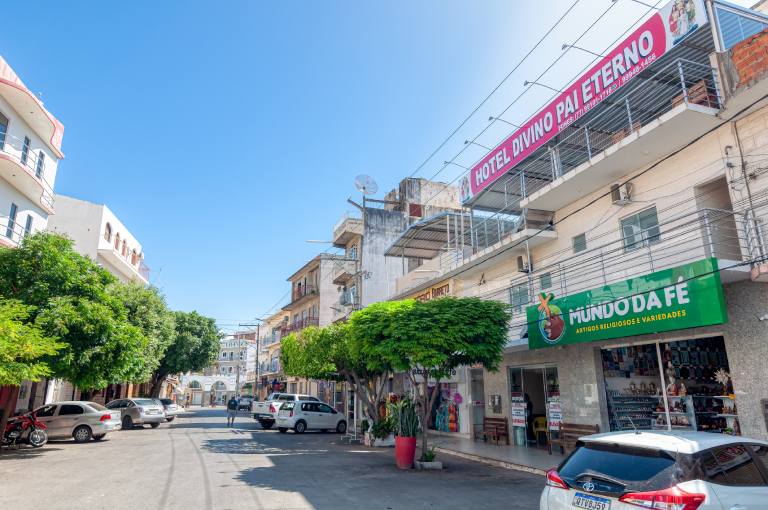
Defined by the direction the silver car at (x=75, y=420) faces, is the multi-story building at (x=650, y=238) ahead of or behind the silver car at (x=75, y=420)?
behind

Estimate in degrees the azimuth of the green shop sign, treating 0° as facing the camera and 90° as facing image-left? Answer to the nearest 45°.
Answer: approximately 45°

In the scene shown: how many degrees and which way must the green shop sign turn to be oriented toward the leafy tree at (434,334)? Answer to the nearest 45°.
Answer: approximately 45° to its right

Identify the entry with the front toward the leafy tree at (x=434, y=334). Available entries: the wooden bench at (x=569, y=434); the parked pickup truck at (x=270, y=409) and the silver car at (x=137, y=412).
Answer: the wooden bench

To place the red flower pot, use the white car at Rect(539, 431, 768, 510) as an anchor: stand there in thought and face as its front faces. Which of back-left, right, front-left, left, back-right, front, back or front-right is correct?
left

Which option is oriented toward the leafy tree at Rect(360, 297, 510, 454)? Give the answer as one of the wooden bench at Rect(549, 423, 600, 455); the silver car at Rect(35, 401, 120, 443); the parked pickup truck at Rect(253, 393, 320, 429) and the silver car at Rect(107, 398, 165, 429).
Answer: the wooden bench

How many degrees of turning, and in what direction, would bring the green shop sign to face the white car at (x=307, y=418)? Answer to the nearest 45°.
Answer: approximately 90° to its right

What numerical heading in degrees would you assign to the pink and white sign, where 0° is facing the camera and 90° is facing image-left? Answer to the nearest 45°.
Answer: approximately 45°

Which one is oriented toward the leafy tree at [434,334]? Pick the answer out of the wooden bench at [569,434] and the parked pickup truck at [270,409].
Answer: the wooden bench

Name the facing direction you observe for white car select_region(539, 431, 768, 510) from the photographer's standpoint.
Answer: facing away from the viewer and to the right of the viewer

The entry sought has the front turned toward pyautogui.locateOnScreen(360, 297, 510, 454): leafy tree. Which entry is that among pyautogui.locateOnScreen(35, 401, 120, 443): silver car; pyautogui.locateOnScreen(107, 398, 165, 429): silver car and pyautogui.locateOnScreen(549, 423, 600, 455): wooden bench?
the wooden bench
